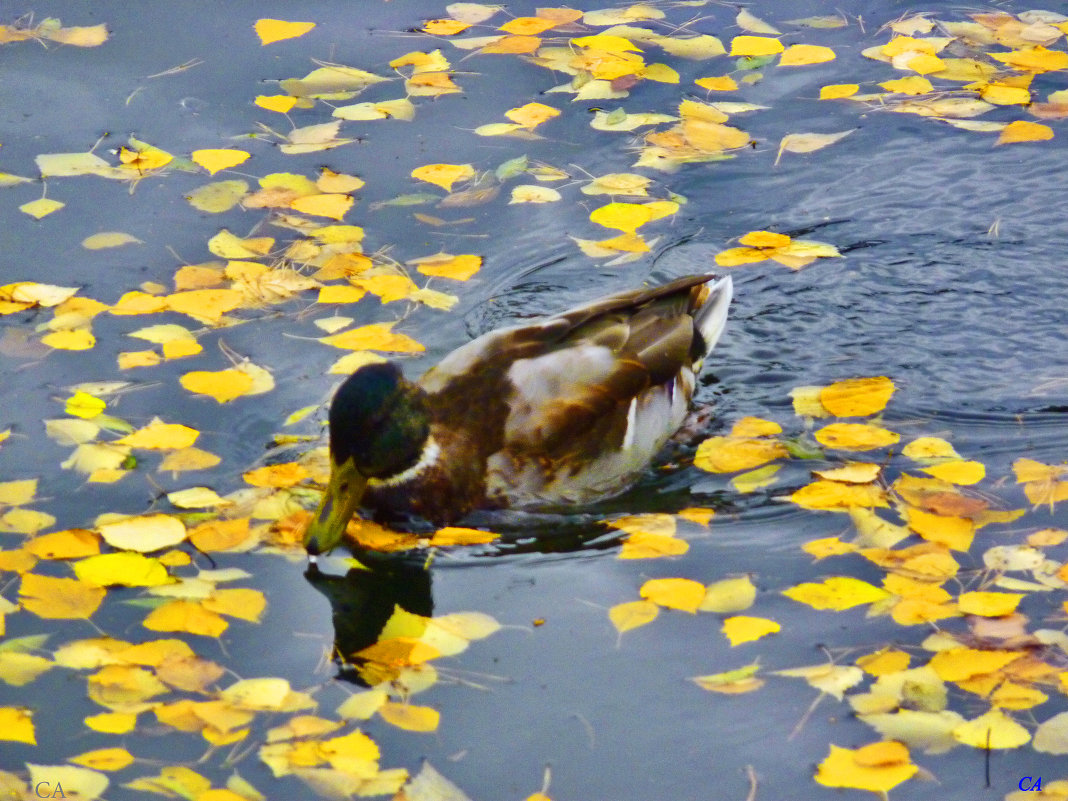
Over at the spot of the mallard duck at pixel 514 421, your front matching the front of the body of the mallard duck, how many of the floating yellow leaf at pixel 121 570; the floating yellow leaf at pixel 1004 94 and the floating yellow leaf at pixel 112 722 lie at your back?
1

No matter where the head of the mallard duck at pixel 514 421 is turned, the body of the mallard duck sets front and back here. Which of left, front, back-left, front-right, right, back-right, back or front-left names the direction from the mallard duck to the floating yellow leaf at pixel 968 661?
left

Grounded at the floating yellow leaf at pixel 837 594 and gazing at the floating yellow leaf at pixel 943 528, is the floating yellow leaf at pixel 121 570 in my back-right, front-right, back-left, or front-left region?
back-left

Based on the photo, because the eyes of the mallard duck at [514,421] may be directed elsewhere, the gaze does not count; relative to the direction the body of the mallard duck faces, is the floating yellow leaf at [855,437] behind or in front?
behind

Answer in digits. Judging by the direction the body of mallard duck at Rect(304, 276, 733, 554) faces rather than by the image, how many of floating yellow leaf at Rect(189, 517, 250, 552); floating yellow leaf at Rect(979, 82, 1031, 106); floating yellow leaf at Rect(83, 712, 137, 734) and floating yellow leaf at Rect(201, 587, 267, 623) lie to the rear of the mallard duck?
1

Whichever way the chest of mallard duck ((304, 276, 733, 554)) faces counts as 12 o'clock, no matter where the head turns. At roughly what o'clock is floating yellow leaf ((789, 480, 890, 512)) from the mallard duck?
The floating yellow leaf is roughly at 8 o'clock from the mallard duck.

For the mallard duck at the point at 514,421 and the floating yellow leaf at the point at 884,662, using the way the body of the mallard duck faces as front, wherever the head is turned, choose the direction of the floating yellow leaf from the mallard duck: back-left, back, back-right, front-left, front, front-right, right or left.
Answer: left

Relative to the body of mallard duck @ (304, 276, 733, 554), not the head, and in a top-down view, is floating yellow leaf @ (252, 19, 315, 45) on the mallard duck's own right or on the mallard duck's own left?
on the mallard duck's own right

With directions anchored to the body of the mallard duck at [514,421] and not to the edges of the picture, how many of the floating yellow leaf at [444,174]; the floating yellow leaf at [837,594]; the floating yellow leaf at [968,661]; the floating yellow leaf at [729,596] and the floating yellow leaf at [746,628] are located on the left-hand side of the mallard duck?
4

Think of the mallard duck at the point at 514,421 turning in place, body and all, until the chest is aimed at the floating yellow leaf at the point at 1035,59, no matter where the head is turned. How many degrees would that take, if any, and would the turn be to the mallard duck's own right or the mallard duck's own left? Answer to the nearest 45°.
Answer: approximately 180°

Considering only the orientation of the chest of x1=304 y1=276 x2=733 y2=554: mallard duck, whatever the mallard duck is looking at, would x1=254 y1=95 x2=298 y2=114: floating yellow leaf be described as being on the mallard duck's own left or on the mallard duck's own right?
on the mallard duck's own right

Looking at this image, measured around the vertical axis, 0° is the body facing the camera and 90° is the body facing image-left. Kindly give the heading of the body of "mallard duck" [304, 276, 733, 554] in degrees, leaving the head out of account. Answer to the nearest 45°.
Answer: approximately 45°

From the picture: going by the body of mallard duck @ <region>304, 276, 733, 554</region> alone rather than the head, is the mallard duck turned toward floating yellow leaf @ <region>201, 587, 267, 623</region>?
yes

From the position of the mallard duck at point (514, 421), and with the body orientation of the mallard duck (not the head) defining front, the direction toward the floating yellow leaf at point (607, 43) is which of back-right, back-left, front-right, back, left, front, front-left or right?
back-right

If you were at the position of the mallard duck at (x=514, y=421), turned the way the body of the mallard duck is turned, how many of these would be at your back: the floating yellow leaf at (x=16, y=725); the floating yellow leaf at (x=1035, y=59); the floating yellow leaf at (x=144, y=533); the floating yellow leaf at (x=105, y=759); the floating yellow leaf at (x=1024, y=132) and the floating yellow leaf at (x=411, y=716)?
2

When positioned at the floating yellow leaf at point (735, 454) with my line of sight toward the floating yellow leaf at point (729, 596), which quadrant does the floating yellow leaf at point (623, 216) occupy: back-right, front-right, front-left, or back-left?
back-right
